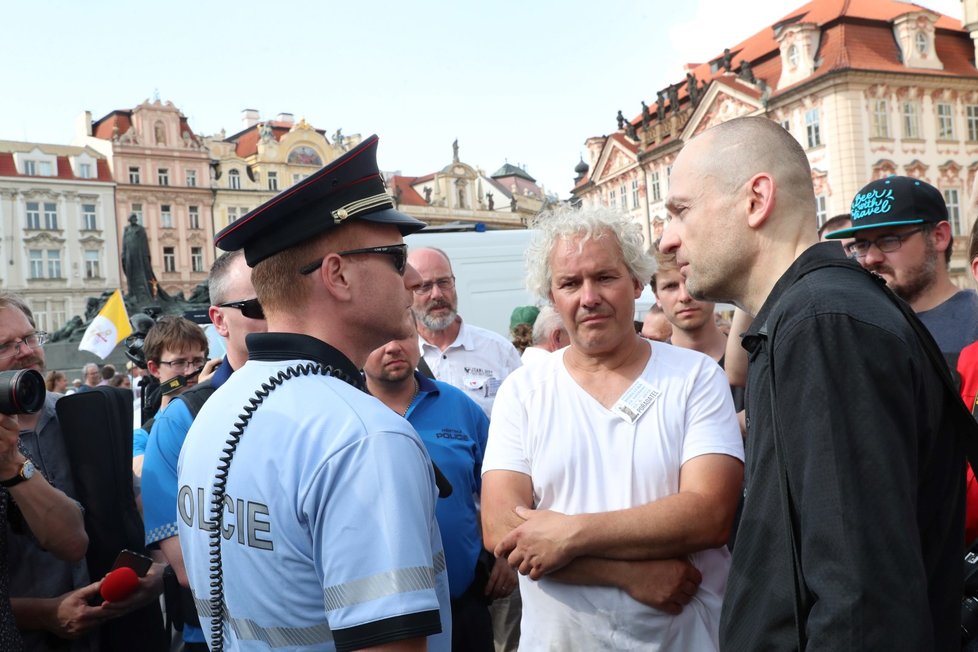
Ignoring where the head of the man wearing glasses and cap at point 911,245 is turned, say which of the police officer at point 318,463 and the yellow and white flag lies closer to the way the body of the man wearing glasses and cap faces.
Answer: the police officer

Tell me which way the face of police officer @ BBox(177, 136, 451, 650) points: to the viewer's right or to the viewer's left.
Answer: to the viewer's right

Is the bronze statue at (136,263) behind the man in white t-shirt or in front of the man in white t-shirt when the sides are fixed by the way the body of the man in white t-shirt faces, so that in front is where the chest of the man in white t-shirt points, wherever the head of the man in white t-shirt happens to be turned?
behind

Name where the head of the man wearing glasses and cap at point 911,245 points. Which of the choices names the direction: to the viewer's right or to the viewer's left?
to the viewer's left

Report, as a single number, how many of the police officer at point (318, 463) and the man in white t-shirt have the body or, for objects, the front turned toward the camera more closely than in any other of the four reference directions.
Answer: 1

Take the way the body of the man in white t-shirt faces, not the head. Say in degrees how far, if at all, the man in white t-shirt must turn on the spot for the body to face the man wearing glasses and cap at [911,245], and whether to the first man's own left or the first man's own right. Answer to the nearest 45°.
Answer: approximately 135° to the first man's own left

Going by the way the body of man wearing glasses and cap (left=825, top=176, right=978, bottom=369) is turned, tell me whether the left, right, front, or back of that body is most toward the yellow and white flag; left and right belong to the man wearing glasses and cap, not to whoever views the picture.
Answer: right

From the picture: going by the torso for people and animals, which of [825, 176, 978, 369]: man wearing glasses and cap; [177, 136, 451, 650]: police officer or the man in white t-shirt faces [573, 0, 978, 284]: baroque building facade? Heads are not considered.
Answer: the police officer

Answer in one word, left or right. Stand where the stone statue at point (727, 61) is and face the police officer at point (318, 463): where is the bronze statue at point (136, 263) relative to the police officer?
right
